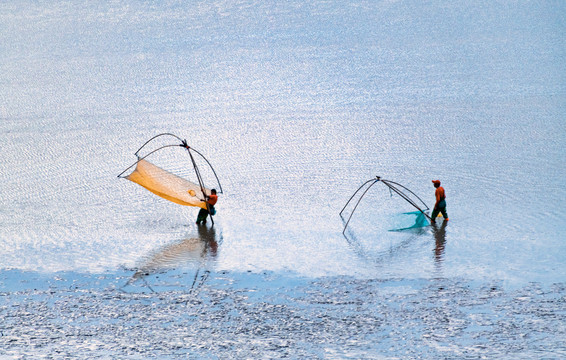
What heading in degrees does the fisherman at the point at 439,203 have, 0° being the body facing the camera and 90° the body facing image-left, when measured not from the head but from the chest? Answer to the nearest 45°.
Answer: approximately 90°

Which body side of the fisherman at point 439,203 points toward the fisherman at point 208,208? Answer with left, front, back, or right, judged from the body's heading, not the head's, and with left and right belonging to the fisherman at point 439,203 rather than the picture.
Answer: front

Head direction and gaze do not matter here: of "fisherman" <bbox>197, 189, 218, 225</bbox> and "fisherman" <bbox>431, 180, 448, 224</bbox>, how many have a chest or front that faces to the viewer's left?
2

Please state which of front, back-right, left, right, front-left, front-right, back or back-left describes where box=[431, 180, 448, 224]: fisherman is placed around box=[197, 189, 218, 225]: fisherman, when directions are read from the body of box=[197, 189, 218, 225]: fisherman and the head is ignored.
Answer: back

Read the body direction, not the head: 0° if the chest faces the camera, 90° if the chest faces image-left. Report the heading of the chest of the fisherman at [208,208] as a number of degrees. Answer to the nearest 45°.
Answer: approximately 90°
